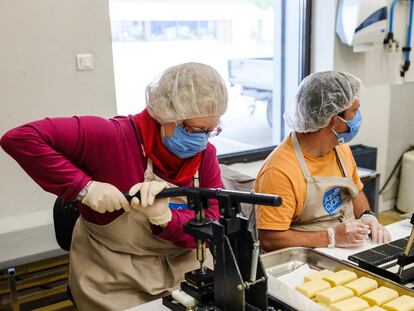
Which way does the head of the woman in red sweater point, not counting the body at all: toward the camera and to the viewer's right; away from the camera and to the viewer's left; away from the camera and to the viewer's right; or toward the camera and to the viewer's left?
toward the camera and to the viewer's right

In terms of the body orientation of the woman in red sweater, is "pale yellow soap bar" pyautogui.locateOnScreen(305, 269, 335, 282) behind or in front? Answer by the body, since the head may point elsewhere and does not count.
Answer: in front

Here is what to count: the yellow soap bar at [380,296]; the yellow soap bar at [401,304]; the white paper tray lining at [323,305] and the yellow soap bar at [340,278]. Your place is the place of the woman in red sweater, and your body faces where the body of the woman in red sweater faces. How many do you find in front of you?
4

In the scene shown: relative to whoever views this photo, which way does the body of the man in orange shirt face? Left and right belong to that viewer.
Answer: facing the viewer and to the right of the viewer

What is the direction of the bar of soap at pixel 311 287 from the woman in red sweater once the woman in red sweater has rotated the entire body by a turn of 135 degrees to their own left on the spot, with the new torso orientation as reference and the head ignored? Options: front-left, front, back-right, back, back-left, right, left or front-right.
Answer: back-right

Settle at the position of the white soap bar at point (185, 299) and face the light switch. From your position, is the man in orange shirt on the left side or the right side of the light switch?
right

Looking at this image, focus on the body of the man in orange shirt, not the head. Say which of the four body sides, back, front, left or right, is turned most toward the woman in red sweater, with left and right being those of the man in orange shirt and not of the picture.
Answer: right

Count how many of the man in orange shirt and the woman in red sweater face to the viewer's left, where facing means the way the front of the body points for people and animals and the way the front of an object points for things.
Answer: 0

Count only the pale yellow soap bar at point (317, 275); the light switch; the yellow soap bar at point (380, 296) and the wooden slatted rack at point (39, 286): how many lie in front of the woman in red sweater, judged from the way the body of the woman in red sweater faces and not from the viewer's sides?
2

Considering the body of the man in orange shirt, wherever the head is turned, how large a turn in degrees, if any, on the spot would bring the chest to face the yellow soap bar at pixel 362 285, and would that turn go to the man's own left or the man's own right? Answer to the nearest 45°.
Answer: approximately 45° to the man's own right

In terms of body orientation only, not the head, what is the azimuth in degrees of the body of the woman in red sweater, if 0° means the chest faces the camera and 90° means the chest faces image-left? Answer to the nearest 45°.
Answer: approximately 315°
